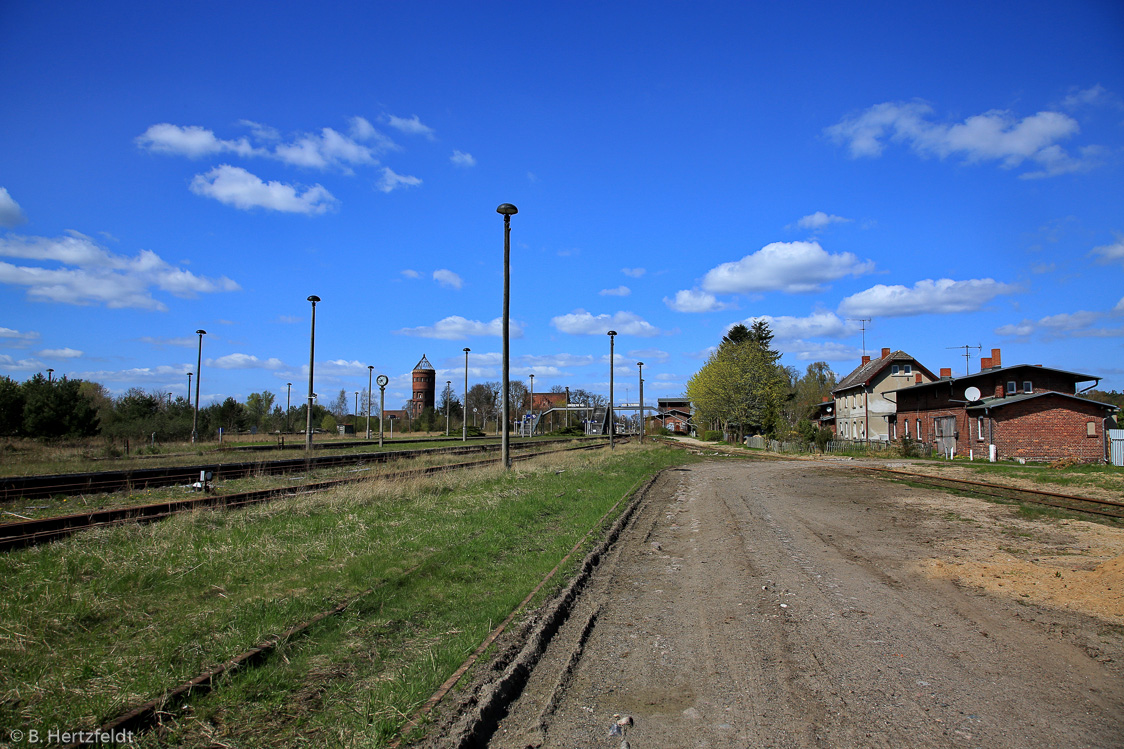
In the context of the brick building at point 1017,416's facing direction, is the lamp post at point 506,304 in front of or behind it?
in front

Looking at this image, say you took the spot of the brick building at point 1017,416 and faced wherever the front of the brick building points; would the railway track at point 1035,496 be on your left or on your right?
on your left

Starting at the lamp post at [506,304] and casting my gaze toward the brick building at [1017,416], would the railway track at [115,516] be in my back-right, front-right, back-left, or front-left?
back-right

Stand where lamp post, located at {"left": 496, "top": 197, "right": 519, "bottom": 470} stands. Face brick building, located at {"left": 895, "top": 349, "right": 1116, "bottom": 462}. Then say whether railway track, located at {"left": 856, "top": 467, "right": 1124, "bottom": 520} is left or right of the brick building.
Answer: right

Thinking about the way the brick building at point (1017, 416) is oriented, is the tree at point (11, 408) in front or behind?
in front

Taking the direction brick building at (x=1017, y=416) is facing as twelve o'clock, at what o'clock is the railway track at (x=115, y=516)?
The railway track is roughly at 11 o'clock from the brick building.

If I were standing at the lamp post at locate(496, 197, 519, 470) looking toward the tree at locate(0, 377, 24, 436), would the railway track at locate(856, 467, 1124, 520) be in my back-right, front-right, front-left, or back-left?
back-right

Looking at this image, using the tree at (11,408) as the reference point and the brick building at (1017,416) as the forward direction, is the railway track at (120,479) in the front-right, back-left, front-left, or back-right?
front-right

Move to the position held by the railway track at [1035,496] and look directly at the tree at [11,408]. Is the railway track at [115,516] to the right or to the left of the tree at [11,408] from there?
left

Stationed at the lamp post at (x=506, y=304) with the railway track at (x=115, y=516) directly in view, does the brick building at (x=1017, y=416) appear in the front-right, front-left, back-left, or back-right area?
back-left

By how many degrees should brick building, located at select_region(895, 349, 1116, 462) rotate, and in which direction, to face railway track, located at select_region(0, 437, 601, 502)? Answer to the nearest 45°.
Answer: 0° — it already faces it

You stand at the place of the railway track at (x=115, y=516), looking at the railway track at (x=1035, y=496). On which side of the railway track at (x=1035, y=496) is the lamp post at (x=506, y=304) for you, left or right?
left
